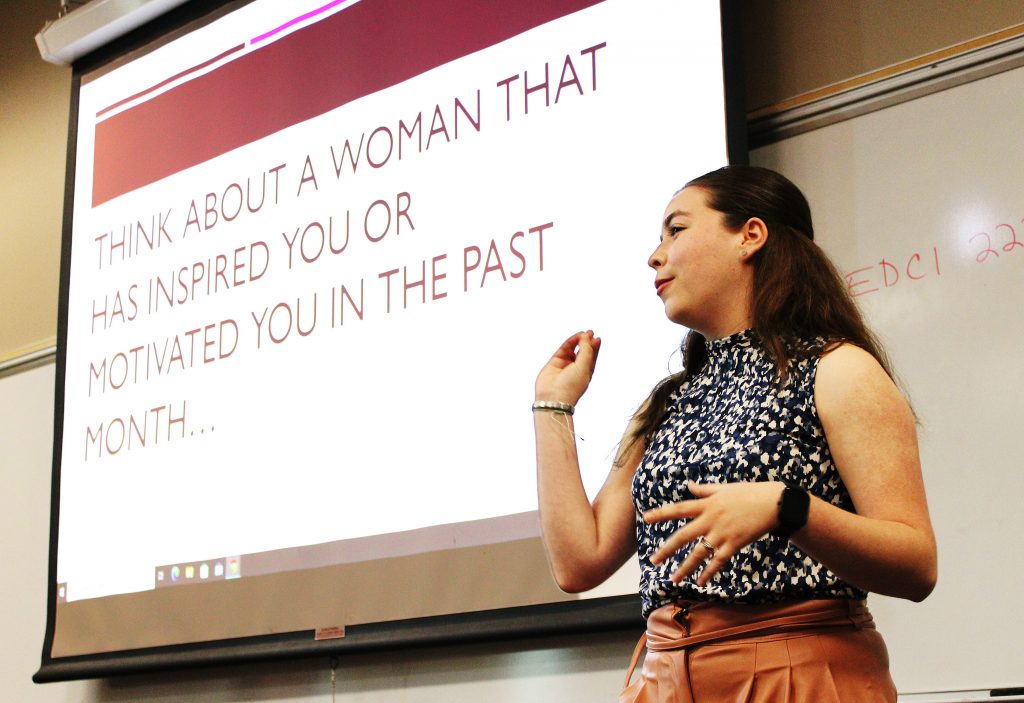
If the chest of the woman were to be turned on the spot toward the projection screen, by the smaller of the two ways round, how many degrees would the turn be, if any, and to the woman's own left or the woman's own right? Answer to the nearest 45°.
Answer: approximately 90° to the woman's own right

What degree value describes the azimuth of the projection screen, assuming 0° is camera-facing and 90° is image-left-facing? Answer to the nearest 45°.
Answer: approximately 45°

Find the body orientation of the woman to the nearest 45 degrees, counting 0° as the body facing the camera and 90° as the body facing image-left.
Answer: approximately 45°

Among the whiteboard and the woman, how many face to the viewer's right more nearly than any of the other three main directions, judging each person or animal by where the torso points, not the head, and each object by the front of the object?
0

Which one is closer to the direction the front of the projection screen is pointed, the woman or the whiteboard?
the woman

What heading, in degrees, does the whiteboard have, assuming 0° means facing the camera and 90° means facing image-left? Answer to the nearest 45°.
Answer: approximately 45°

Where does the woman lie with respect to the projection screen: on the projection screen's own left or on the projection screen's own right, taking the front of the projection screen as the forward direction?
on the projection screen's own left
